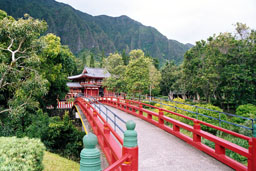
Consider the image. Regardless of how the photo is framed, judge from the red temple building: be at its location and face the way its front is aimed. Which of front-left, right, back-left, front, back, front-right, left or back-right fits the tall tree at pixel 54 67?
front-right

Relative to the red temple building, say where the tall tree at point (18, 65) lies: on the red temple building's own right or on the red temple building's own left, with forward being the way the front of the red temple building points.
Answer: on the red temple building's own right

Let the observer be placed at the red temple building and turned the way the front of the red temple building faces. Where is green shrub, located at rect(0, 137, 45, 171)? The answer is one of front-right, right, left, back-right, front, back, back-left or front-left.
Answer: front-right

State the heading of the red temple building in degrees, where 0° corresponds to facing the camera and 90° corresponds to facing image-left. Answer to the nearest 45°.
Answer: approximately 315°
